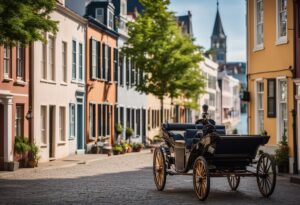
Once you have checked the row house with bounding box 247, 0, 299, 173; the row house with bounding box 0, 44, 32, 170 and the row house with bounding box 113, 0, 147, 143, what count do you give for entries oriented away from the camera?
0

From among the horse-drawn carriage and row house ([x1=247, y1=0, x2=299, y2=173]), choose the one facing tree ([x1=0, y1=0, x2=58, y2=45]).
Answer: the row house

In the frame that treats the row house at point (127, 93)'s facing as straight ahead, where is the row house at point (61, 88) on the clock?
the row house at point (61, 88) is roughly at 2 o'clock from the row house at point (127, 93).

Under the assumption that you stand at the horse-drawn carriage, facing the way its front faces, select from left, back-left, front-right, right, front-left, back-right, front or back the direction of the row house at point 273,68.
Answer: back-left

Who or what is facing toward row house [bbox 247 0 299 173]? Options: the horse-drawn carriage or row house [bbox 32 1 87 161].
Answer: row house [bbox 32 1 87 161]

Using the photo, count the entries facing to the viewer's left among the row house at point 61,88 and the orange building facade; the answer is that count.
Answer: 0

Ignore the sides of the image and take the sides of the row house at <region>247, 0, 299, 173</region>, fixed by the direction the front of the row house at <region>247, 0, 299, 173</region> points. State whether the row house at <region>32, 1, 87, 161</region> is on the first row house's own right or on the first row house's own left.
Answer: on the first row house's own right

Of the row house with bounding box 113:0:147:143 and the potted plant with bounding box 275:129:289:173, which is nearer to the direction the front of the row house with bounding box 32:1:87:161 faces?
the potted plant

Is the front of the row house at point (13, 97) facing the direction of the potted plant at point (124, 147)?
no

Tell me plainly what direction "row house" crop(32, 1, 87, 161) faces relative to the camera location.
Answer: facing the viewer and to the right of the viewer

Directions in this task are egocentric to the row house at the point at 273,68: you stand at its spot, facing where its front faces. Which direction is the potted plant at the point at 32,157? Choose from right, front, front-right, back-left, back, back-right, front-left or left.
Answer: front-right

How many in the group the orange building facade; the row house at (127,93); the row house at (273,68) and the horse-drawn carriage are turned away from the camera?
0

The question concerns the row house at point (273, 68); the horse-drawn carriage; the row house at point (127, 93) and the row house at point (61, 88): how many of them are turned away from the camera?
0

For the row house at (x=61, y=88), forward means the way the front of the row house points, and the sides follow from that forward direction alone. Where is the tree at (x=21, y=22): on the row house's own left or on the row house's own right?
on the row house's own right

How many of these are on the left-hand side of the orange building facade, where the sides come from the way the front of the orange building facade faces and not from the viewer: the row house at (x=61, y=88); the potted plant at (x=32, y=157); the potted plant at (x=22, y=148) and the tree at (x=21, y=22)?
0

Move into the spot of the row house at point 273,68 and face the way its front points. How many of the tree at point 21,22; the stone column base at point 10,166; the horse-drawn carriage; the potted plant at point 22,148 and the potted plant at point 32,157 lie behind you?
0

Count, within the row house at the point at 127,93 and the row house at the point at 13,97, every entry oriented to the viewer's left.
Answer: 0

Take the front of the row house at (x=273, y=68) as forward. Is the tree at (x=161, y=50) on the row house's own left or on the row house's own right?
on the row house's own right

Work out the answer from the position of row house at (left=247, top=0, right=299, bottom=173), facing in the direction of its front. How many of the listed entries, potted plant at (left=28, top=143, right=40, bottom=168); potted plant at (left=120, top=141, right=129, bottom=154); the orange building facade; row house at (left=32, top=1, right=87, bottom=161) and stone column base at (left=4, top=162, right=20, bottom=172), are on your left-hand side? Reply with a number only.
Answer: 0

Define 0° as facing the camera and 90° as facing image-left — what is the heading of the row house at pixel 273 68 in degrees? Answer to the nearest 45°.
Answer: approximately 45°
